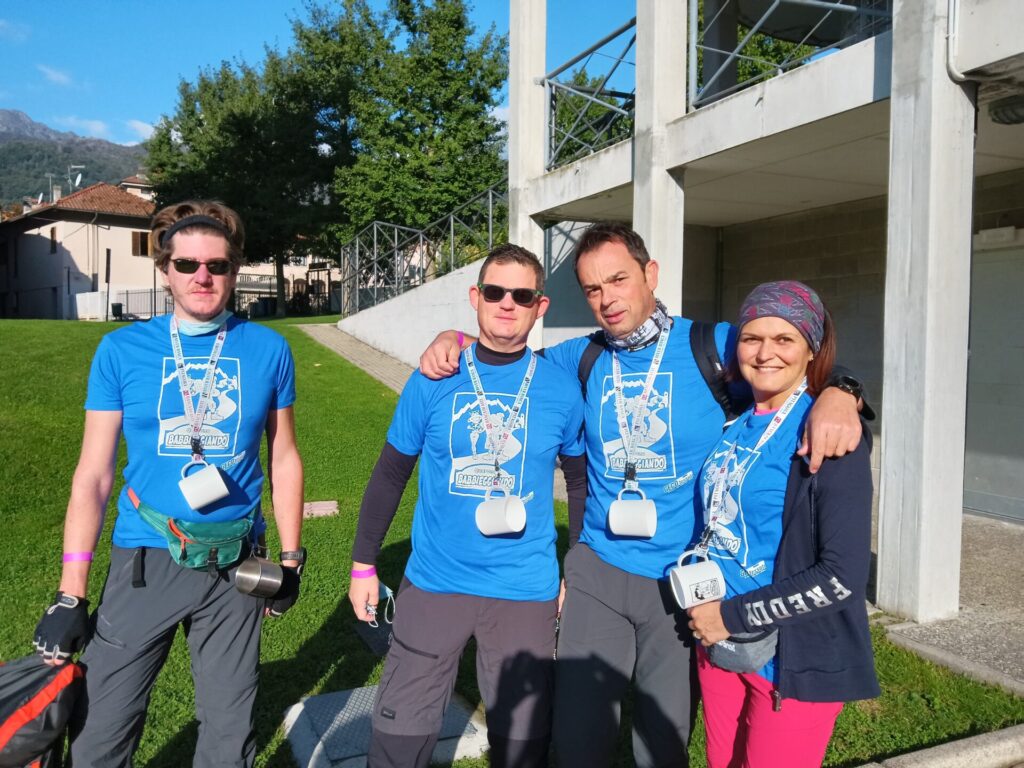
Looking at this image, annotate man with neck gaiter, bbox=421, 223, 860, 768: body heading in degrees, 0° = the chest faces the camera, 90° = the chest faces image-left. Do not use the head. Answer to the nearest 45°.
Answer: approximately 0°

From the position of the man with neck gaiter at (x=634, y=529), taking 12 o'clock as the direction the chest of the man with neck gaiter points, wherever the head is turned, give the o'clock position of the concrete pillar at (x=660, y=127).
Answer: The concrete pillar is roughly at 6 o'clock from the man with neck gaiter.

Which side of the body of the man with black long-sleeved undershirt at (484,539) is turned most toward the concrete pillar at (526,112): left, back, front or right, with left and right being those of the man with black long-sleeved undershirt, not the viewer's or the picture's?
back

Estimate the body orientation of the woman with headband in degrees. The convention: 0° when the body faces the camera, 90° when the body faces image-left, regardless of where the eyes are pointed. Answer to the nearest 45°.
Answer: approximately 45°

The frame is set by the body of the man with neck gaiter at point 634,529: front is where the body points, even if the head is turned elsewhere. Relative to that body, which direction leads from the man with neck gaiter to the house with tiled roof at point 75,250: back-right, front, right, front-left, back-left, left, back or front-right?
back-right

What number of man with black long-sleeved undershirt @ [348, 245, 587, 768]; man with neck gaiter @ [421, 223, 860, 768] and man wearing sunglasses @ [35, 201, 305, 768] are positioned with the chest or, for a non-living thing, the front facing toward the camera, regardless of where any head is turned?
3

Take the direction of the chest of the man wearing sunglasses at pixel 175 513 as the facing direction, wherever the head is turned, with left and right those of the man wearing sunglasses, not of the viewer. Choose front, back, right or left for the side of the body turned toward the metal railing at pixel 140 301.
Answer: back

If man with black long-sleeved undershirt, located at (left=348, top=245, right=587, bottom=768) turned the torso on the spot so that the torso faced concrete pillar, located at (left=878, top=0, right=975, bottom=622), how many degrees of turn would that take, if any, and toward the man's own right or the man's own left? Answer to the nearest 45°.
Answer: approximately 135° to the man's own left
